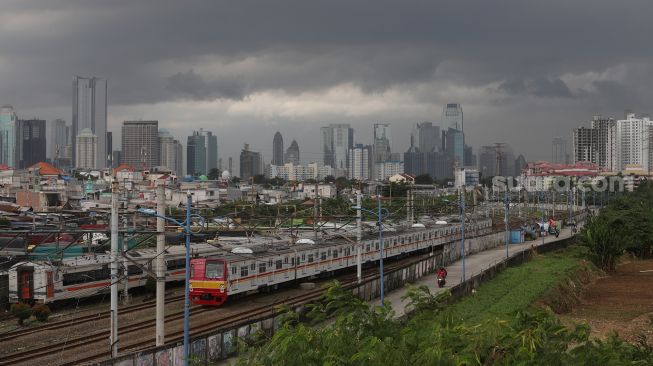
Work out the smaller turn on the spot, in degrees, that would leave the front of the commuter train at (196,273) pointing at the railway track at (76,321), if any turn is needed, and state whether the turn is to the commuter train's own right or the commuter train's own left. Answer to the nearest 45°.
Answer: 0° — it already faces it

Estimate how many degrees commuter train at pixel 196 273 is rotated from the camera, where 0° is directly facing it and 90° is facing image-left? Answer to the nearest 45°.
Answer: approximately 45°

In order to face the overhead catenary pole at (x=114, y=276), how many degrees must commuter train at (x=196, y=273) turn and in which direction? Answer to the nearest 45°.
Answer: approximately 45° to its left
